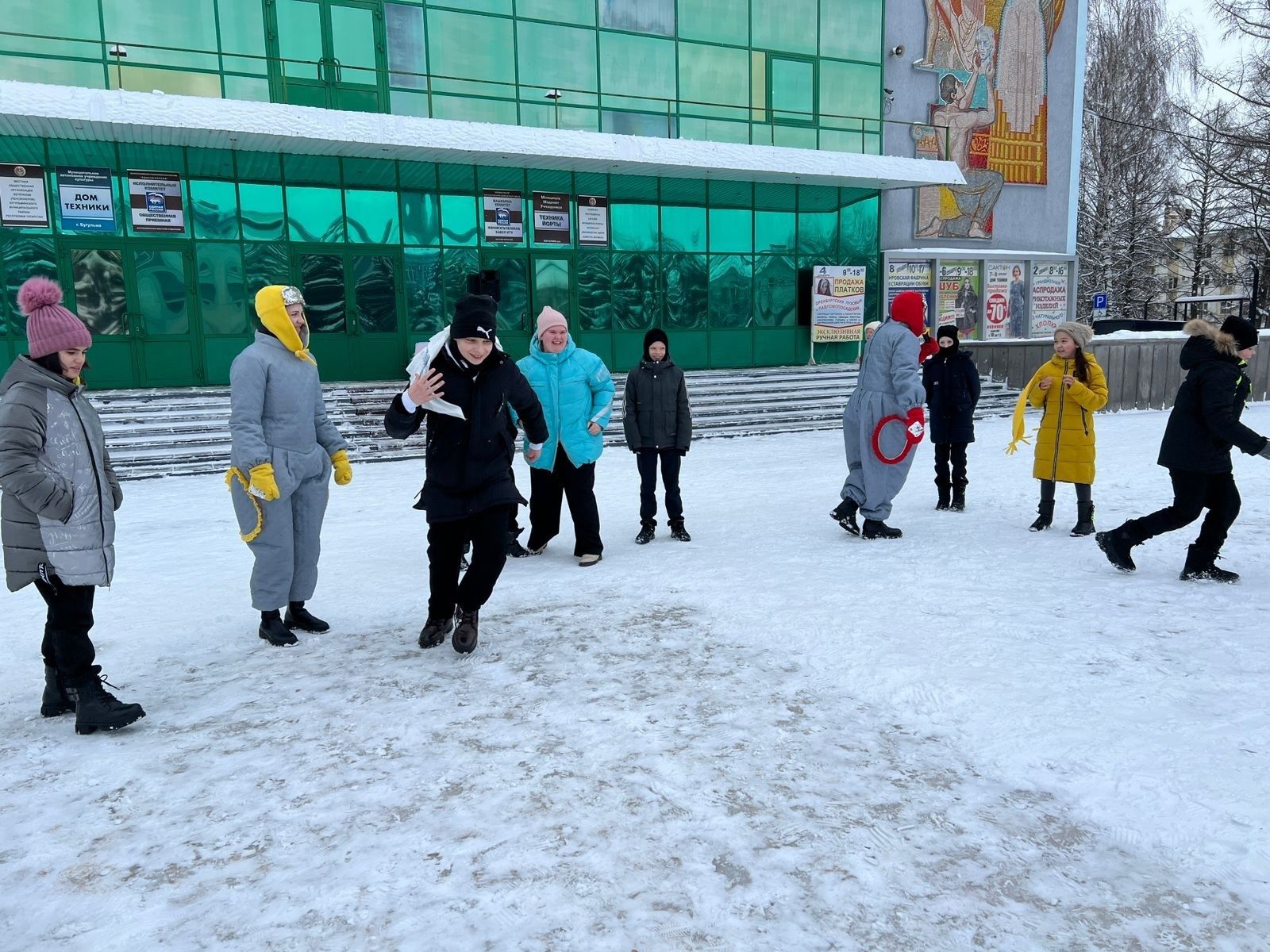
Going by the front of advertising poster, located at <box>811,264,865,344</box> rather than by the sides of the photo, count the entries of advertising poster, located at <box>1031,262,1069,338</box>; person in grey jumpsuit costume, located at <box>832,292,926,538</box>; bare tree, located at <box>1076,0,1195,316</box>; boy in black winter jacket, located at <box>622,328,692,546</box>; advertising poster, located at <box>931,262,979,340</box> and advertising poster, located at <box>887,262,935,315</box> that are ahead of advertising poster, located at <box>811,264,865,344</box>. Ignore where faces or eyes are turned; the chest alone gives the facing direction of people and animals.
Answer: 2

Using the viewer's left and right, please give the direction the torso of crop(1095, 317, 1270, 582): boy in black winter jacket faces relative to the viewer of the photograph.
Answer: facing to the right of the viewer

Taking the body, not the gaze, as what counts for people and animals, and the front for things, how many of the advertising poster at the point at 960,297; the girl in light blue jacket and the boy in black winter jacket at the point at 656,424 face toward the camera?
3

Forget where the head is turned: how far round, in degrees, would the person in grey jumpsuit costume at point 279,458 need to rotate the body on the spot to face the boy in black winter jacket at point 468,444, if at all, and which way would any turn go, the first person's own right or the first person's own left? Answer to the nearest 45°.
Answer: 0° — they already face them

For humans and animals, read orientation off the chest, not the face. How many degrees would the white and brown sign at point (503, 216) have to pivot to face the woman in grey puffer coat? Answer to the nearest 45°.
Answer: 0° — it already faces them

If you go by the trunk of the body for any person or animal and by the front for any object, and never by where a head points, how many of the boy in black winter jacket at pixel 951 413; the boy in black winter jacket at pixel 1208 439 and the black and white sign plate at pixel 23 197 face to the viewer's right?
1

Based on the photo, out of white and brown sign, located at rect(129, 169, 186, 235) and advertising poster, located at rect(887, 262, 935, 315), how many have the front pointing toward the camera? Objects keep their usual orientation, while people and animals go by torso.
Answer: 2

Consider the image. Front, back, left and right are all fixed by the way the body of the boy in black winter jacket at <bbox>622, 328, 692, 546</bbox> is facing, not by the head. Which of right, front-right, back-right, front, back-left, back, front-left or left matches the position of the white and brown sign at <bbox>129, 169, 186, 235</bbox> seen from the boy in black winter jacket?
back-right

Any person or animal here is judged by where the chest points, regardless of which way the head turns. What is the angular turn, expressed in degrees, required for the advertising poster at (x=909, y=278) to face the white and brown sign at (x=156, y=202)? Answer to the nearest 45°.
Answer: approximately 45° to its right

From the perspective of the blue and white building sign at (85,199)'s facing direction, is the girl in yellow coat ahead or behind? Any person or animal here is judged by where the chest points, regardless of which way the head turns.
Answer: ahead

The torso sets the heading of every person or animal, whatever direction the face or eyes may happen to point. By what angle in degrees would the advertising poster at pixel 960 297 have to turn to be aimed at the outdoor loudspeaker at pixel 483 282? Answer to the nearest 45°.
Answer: approximately 45° to its right
